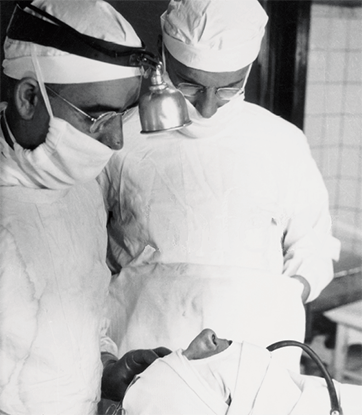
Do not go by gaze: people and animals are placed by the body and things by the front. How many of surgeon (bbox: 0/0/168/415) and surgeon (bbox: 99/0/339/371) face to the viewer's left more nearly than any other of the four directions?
0

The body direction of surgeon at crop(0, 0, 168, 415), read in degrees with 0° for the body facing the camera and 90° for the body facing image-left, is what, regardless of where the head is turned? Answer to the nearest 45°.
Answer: approximately 315°

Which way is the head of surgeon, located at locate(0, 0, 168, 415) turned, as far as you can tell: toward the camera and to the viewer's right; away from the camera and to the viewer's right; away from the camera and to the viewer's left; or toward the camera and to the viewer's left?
toward the camera and to the viewer's right

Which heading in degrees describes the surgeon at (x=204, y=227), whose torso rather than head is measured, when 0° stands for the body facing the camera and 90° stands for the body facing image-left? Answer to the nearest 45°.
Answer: approximately 0°
